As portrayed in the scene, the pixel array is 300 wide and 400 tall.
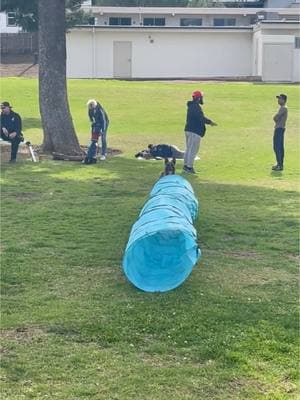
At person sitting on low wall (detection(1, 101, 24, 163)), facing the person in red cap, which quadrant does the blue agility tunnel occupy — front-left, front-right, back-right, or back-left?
front-right

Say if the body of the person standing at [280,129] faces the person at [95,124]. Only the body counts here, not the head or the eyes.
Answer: yes

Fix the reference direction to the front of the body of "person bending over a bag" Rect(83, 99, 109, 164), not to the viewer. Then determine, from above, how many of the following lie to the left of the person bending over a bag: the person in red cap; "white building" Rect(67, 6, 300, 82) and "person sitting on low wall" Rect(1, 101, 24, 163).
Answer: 1

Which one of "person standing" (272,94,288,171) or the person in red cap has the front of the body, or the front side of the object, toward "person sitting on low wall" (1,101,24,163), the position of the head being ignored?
the person standing

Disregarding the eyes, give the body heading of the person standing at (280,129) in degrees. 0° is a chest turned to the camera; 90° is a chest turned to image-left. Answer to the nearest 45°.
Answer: approximately 90°

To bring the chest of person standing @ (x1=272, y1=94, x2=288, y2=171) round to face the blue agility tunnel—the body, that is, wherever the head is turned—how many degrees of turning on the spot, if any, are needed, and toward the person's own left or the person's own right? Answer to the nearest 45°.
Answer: approximately 90° to the person's own left

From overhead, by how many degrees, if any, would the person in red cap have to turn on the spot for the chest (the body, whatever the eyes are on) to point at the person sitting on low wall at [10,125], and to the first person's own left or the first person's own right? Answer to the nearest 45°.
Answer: approximately 180°

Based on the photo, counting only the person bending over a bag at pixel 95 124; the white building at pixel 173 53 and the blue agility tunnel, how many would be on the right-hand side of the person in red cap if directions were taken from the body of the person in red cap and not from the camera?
1

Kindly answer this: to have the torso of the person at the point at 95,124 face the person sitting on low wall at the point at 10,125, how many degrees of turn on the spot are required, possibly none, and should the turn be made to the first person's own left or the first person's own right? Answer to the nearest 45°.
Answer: approximately 45° to the first person's own right

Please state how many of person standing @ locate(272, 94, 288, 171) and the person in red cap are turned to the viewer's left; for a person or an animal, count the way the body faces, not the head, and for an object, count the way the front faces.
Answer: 1

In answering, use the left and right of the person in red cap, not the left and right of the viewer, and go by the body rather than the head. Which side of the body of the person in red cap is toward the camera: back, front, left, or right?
right

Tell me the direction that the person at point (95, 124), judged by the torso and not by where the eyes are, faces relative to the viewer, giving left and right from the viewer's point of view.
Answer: facing the viewer and to the left of the viewer

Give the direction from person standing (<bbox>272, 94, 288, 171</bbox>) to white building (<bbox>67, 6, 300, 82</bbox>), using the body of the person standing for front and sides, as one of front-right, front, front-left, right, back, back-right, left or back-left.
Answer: right
